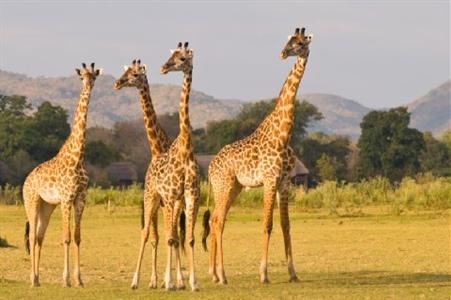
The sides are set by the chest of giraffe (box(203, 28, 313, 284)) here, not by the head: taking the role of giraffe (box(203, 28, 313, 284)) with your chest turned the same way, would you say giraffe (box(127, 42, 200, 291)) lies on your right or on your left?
on your right

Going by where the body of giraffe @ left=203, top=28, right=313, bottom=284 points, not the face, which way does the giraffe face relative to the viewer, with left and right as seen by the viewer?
facing the viewer and to the right of the viewer

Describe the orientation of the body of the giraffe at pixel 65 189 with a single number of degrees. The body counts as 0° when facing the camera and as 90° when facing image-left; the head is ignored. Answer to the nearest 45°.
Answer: approximately 315°

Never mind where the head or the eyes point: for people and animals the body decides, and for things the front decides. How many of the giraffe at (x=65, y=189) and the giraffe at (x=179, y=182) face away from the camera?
0

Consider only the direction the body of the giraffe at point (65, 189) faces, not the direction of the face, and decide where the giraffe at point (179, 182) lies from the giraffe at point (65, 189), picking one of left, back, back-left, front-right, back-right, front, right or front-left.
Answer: front

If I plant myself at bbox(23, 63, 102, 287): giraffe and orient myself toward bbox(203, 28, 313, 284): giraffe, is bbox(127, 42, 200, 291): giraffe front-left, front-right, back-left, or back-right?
front-right

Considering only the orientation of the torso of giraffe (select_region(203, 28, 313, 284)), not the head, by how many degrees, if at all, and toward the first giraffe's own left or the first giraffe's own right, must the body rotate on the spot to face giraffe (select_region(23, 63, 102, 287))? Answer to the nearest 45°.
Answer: approximately 135° to the first giraffe's own right

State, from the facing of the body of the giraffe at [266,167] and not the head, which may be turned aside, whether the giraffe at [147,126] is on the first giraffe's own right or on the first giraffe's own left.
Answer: on the first giraffe's own right

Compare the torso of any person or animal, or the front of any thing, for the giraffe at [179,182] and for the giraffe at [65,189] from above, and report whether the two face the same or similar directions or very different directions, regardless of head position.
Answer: same or similar directions

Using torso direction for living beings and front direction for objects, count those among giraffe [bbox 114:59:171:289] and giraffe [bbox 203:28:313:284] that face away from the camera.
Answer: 0
